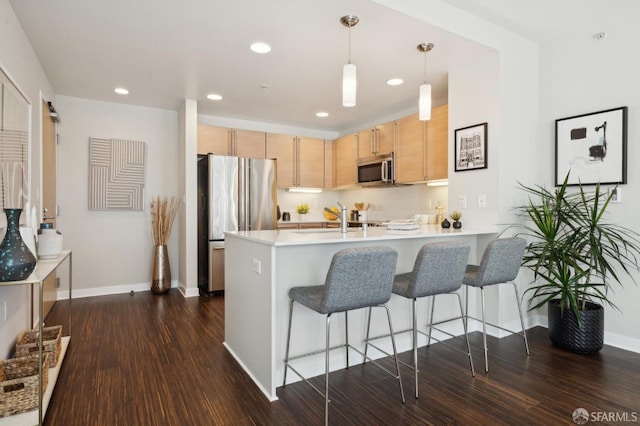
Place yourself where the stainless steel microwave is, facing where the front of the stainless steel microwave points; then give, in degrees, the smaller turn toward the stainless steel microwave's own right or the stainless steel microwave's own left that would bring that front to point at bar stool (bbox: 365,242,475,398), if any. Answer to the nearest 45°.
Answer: approximately 45° to the stainless steel microwave's own left

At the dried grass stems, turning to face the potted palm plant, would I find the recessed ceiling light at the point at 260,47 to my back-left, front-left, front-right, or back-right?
front-right

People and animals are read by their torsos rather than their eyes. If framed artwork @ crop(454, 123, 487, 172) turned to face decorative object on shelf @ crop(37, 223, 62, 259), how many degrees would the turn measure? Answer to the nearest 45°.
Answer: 0° — it already faces it

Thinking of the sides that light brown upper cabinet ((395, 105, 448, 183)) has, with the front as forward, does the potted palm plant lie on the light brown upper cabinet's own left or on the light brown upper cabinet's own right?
on the light brown upper cabinet's own left

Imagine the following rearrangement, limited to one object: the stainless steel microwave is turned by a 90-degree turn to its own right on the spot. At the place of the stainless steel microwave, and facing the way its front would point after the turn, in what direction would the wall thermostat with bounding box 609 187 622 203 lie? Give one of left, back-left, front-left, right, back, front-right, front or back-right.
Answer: back

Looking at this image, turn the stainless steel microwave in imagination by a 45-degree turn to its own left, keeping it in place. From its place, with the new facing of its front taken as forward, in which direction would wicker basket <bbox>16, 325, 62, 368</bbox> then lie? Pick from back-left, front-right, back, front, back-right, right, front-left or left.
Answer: front-right

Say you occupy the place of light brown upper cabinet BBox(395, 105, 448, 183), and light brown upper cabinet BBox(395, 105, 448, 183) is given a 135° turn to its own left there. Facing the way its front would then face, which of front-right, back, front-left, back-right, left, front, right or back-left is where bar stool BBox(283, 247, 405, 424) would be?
right

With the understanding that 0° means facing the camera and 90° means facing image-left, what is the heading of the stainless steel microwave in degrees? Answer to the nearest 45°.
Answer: approximately 45°

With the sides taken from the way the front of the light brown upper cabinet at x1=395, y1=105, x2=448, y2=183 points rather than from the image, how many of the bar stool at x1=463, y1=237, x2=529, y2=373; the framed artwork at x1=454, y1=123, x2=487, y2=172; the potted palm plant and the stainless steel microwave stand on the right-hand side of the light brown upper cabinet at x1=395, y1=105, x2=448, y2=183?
1

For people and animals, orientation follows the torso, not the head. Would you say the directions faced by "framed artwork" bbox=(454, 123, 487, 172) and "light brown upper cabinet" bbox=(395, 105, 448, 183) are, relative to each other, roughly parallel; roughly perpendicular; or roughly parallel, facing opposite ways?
roughly parallel

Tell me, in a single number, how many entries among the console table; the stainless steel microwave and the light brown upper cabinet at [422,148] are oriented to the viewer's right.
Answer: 1

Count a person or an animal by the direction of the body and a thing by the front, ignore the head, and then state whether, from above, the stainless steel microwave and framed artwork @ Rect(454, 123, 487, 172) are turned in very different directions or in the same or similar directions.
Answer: same or similar directions

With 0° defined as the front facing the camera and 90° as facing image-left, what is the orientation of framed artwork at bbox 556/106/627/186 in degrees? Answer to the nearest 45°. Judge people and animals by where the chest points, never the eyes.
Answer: approximately 45°

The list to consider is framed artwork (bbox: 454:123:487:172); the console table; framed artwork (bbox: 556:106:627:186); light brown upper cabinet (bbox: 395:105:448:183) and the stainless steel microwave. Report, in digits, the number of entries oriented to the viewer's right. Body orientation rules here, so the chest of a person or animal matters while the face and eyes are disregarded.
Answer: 1

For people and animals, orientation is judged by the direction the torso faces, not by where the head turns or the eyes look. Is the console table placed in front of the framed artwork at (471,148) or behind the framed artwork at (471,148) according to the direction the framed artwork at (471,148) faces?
in front

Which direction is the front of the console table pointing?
to the viewer's right

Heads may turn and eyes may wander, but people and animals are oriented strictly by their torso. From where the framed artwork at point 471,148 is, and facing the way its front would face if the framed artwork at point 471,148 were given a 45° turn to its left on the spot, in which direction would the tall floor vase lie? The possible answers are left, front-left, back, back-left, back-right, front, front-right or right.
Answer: right

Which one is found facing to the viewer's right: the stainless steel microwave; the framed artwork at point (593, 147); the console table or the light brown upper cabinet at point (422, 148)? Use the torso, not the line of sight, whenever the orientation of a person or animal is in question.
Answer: the console table
